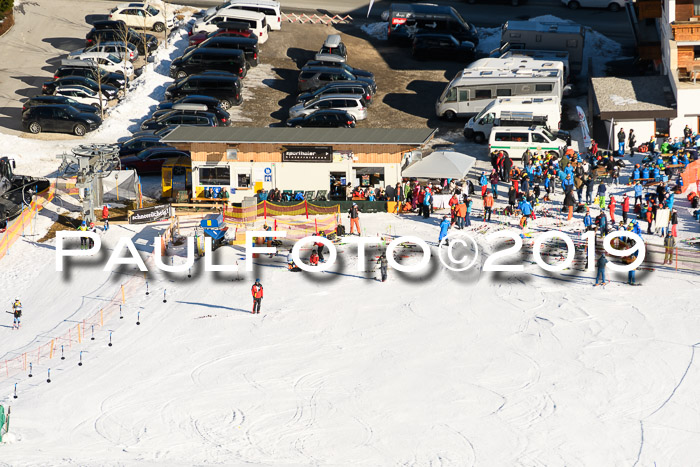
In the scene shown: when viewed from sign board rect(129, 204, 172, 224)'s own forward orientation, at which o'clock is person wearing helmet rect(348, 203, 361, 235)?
The person wearing helmet is roughly at 10 o'clock from the sign board.

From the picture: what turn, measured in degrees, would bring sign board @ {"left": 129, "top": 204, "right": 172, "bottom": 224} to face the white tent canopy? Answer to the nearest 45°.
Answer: approximately 90° to its left

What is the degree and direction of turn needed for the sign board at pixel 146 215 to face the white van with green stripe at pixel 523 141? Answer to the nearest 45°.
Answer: approximately 90° to its left

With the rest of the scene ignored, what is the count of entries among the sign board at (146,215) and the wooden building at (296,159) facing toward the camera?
2

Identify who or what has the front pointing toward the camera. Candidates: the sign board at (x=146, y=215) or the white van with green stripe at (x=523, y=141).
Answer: the sign board

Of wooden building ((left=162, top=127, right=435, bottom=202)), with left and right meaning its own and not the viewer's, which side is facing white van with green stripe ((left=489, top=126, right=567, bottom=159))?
left

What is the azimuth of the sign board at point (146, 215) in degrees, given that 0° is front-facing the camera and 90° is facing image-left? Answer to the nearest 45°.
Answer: approximately 0°

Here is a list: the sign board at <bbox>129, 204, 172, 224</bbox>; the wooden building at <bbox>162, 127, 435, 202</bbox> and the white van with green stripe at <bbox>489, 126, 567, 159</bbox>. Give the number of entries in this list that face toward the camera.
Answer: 2

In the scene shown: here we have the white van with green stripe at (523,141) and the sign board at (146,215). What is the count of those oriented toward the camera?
1

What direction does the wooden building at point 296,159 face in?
toward the camera
